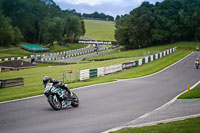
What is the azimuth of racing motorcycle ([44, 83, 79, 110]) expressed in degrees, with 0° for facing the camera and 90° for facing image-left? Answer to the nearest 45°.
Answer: approximately 45°

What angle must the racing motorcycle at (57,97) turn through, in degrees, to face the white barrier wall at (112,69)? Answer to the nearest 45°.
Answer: approximately 135° to its right

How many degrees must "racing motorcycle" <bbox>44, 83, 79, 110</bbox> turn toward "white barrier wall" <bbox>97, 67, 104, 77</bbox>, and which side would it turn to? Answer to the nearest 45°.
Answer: approximately 135° to its right

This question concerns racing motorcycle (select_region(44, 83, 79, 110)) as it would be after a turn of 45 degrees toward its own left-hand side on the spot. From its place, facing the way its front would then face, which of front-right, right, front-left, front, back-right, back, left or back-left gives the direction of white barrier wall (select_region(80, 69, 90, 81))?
back
